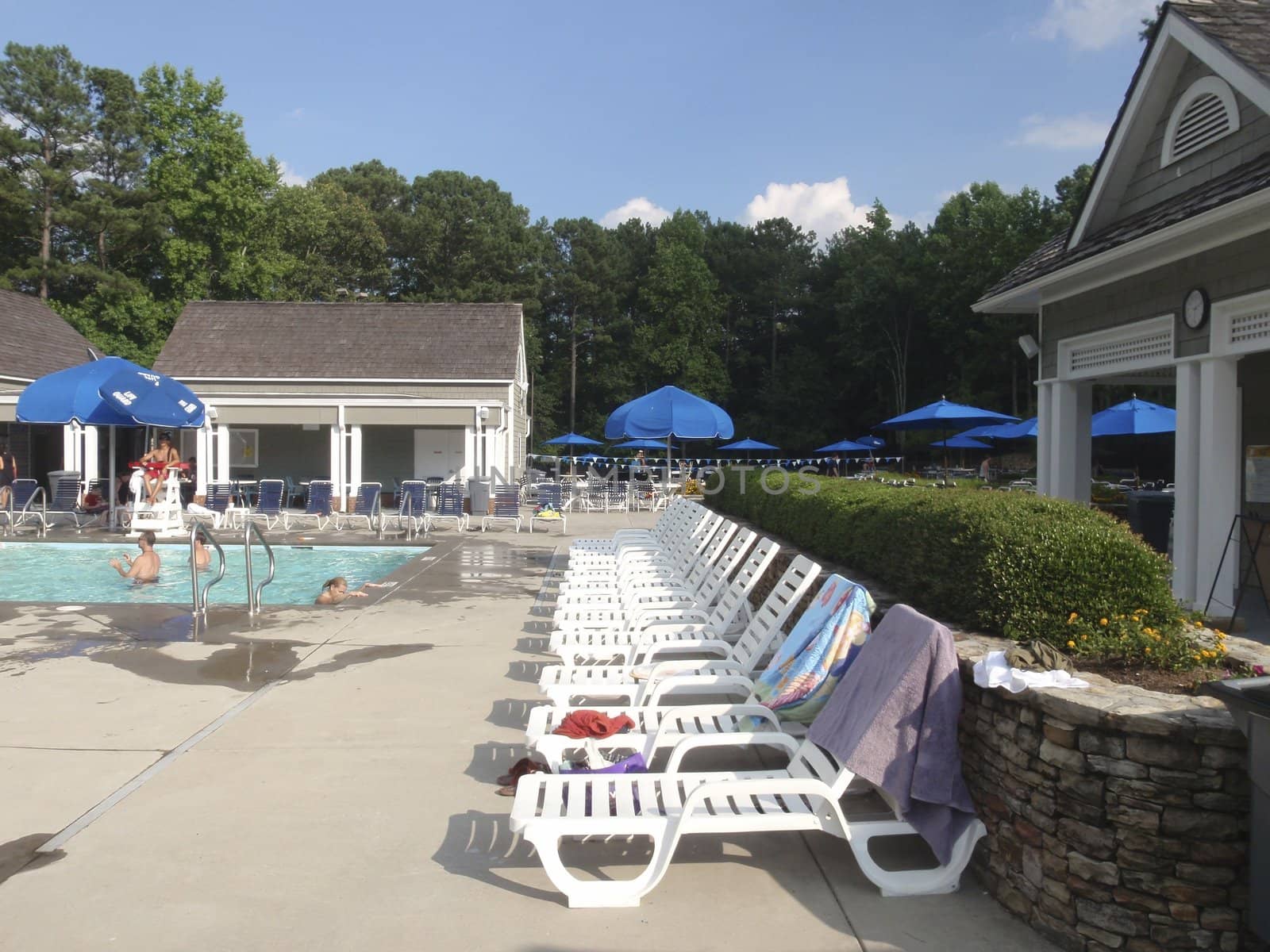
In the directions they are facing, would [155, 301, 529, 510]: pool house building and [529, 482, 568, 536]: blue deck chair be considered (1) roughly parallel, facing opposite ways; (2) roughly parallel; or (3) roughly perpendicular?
roughly parallel

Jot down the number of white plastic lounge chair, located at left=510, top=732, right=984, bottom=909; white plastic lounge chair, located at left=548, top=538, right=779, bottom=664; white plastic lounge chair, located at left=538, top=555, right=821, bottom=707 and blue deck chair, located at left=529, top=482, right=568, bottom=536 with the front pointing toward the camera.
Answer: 1

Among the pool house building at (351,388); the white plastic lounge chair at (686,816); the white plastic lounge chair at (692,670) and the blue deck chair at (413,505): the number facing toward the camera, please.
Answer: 2

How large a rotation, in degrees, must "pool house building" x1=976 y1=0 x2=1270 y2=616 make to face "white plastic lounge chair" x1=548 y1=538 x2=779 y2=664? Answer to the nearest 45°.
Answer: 0° — it already faces it

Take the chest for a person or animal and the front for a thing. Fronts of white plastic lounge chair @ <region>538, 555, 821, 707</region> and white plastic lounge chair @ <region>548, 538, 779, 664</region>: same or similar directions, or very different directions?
same or similar directions

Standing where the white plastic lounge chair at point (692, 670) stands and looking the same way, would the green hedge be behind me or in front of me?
behind

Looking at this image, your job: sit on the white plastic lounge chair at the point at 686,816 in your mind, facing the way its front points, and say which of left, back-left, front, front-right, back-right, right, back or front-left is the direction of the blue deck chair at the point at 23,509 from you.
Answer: front-right

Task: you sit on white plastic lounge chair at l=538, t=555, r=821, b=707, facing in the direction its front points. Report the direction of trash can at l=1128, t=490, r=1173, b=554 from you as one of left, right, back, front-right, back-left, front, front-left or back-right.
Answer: back-right

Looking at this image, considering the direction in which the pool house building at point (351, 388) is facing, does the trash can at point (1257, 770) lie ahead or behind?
ahead

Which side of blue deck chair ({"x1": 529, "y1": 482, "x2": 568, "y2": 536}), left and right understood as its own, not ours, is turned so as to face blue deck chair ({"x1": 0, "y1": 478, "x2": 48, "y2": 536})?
right

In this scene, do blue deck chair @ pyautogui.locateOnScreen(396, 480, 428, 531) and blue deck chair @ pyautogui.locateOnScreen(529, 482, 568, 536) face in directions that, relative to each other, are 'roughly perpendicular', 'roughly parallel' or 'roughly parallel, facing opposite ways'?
roughly parallel

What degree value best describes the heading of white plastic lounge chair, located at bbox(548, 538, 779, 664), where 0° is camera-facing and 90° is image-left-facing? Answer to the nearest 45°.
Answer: approximately 90°

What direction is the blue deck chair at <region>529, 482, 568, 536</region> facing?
toward the camera

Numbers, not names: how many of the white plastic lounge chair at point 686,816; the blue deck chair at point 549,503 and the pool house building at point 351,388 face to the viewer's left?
1

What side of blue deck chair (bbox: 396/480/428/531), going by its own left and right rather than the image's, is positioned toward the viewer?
front
